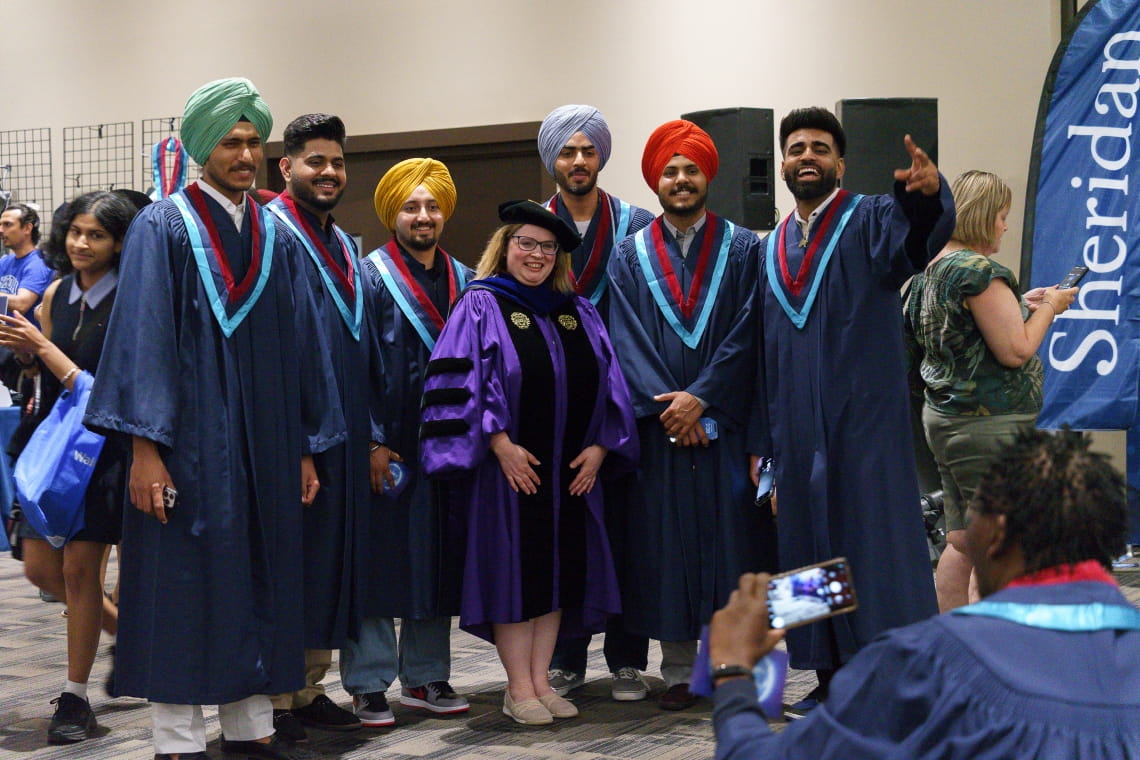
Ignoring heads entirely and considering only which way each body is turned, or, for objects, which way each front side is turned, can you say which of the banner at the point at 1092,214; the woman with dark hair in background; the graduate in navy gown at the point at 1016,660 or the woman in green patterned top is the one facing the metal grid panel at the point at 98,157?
the graduate in navy gown

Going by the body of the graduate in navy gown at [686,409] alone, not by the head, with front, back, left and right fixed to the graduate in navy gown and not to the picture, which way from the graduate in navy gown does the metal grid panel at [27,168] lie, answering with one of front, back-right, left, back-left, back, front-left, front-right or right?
back-right

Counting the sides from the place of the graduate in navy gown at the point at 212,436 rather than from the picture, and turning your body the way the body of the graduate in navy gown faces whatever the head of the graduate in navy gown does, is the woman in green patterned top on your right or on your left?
on your left

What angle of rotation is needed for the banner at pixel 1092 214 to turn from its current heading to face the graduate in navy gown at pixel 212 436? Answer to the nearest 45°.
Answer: approximately 45° to its right

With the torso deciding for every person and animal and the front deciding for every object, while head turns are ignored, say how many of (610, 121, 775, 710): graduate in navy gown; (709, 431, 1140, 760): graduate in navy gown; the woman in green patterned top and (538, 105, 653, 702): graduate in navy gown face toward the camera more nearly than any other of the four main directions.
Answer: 2

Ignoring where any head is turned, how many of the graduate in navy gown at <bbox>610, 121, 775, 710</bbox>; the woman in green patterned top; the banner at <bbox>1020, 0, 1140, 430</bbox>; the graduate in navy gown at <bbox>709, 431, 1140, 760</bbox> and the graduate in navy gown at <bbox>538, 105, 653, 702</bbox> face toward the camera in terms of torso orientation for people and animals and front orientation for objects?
3

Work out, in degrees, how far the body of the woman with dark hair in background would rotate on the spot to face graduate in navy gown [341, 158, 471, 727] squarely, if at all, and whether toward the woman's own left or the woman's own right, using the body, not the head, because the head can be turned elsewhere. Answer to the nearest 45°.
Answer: approximately 135° to the woman's own left

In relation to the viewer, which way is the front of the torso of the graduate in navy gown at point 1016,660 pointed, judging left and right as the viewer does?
facing away from the viewer and to the left of the viewer

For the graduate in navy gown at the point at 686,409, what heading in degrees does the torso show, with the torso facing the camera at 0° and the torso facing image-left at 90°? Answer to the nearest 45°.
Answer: approximately 0°

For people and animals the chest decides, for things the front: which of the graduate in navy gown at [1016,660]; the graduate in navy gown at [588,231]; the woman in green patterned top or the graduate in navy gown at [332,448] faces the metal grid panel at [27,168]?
the graduate in navy gown at [1016,660]
